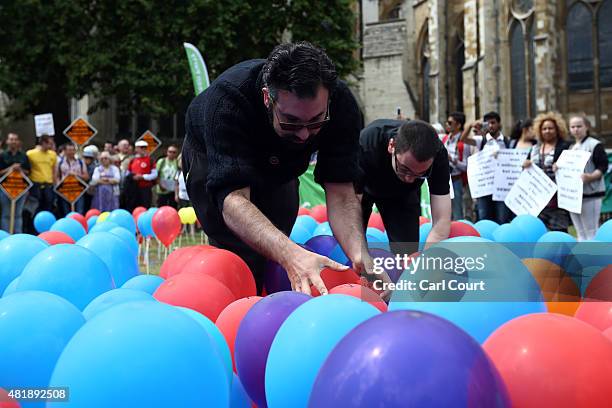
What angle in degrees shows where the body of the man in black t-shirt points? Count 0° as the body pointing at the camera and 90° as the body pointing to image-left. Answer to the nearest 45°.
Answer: approximately 315°

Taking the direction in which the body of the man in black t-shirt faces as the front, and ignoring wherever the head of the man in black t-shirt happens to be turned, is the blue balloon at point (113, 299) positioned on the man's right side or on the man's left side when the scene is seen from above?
on the man's right side

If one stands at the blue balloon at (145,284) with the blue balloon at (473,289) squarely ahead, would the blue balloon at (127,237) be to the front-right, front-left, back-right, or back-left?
back-left

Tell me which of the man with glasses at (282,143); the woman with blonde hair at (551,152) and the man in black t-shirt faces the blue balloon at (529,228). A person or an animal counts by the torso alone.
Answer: the woman with blonde hair

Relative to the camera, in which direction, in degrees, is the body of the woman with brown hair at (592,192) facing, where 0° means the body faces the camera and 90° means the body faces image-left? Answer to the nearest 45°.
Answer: approximately 45°

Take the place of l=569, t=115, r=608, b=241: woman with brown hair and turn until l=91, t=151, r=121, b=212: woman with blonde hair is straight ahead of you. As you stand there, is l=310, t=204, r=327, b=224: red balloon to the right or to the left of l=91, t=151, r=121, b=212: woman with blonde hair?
left

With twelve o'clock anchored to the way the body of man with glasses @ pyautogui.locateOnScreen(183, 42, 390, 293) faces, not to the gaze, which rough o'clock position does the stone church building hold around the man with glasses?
The stone church building is roughly at 8 o'clock from the man with glasses.

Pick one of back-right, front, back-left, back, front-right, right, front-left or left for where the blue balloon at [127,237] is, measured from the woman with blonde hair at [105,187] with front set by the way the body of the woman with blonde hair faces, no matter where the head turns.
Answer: front

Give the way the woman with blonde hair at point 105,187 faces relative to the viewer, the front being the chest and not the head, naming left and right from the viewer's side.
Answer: facing the viewer

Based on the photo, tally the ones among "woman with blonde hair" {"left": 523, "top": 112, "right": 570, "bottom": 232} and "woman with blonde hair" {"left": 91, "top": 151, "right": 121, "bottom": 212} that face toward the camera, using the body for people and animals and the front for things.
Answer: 2

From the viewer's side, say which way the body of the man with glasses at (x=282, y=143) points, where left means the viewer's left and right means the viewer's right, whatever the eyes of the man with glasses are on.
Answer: facing the viewer and to the right of the viewer
